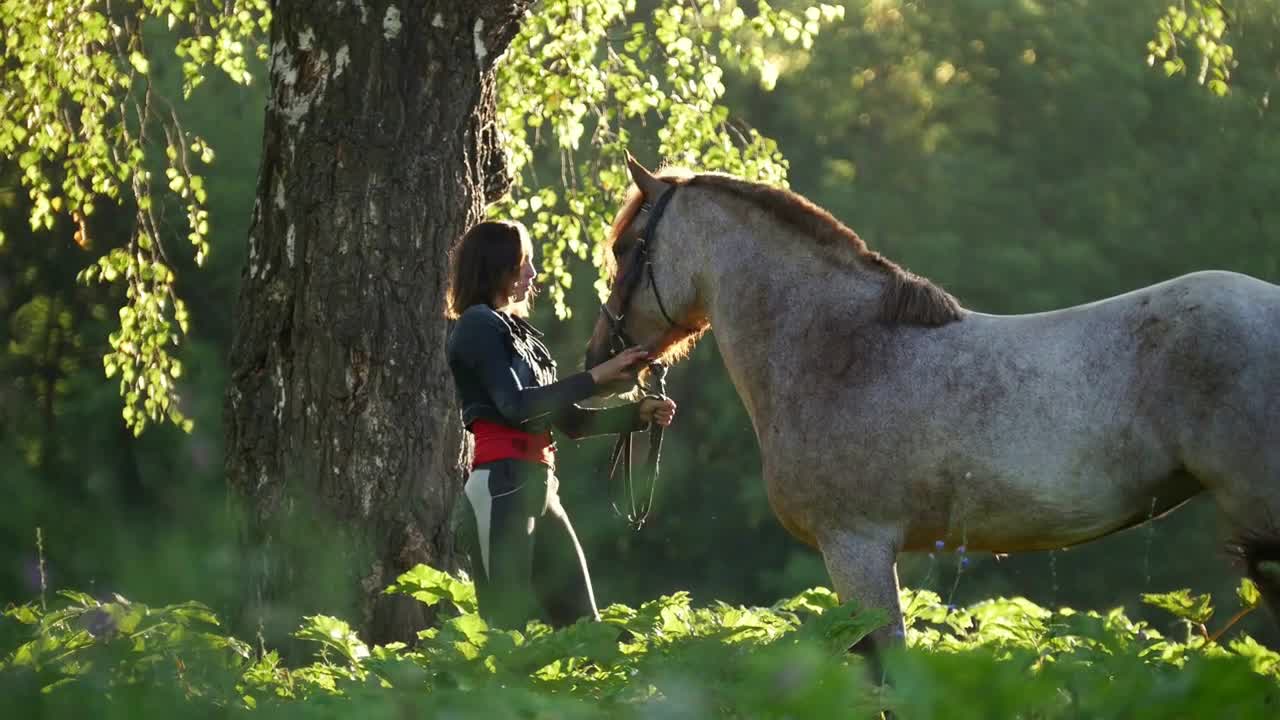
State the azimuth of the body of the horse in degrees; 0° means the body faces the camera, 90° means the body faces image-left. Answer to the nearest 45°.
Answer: approximately 90°

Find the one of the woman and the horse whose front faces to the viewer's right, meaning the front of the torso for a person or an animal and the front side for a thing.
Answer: the woman

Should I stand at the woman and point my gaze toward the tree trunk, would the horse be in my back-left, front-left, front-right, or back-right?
back-right

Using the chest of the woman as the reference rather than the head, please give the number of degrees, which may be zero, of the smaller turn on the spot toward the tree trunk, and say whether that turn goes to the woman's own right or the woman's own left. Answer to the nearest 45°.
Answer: approximately 135° to the woman's own left

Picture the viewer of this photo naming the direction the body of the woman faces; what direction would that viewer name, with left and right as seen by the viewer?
facing to the right of the viewer

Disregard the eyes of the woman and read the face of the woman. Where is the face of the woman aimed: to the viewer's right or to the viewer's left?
to the viewer's right

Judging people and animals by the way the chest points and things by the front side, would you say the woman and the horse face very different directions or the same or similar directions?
very different directions

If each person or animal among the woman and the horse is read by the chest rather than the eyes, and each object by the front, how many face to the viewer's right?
1

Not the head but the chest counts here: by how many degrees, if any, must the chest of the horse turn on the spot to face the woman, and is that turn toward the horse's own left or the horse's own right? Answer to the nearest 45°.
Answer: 0° — it already faces them
